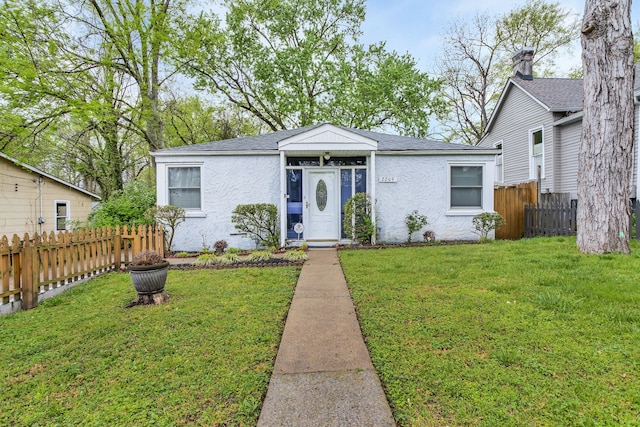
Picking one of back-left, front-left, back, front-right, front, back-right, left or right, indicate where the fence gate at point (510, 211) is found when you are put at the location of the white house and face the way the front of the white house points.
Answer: left

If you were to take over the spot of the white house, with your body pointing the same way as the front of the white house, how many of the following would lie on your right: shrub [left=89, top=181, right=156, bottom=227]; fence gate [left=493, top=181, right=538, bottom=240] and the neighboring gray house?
1

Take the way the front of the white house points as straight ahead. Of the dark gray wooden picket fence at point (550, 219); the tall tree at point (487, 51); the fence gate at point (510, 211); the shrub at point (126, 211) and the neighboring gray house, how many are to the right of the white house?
1

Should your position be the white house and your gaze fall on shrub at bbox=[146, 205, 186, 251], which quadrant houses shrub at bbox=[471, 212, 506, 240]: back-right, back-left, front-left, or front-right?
back-left

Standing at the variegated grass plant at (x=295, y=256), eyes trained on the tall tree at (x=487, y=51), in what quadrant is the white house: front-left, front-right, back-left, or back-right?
front-left

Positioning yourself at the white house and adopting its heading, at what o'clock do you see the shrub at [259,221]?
The shrub is roughly at 2 o'clock from the white house.

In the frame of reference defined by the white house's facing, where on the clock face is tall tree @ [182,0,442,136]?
The tall tree is roughly at 6 o'clock from the white house.

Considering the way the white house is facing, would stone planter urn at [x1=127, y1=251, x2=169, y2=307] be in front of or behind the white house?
in front

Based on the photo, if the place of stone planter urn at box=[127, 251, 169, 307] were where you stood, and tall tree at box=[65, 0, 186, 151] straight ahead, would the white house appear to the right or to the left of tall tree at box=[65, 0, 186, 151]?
right

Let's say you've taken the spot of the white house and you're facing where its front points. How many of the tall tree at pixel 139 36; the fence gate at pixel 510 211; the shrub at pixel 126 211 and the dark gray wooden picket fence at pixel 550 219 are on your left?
2

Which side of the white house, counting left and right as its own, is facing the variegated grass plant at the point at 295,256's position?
front

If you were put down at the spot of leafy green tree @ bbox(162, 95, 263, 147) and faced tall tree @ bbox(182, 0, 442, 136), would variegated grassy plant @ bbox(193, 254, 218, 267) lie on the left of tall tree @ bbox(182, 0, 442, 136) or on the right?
right

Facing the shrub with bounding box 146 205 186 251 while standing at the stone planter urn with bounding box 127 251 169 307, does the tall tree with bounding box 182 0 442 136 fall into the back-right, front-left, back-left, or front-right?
front-right

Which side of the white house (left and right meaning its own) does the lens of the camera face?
front

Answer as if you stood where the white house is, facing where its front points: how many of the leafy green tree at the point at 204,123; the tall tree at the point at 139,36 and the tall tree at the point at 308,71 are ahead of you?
0

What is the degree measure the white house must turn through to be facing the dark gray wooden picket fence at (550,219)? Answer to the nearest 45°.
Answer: approximately 90° to its left

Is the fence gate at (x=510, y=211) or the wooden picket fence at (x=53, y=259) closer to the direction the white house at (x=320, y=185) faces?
the wooden picket fence

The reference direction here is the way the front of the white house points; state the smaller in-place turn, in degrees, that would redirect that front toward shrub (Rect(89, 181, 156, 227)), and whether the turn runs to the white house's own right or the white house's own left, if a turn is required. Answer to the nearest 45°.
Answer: approximately 90° to the white house's own right

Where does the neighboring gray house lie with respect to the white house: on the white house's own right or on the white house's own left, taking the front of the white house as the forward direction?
on the white house's own left

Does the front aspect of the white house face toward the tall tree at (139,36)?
no
